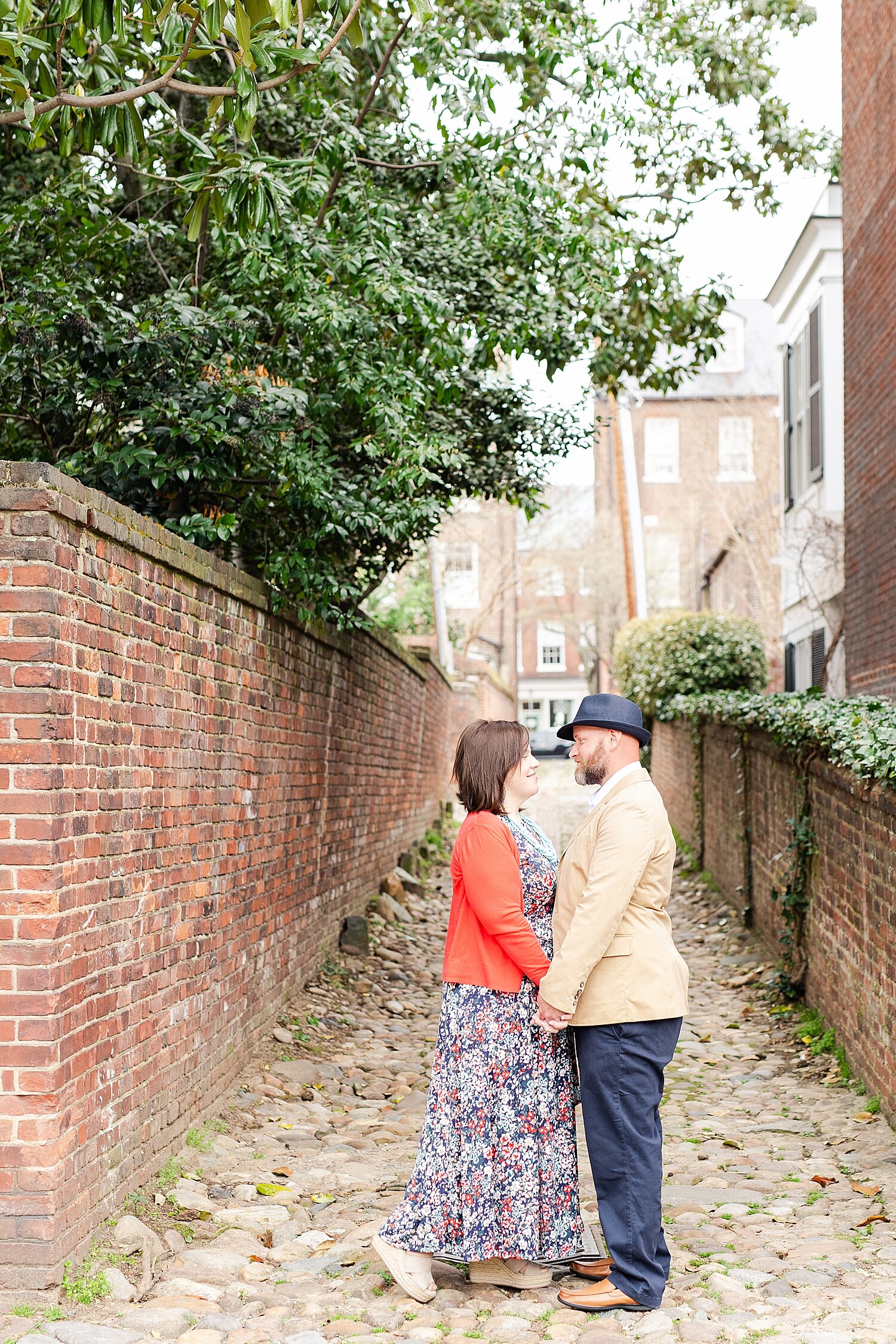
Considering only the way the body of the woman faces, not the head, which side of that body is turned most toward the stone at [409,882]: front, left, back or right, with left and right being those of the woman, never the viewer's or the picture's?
left

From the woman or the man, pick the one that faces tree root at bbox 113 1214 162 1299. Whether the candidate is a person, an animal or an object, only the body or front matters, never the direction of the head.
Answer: the man

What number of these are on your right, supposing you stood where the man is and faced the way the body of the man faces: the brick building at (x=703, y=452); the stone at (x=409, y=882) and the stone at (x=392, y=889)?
3

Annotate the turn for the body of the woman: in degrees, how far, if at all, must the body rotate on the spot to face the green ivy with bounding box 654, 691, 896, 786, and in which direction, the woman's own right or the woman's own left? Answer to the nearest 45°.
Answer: approximately 45° to the woman's own left

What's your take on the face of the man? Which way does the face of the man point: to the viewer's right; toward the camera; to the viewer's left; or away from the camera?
to the viewer's left

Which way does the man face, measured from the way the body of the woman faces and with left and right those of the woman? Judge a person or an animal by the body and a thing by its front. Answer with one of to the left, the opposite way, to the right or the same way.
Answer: the opposite way

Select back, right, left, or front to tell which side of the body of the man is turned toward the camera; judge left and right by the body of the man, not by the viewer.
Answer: left

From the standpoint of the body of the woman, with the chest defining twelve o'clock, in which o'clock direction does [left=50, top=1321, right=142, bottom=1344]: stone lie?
The stone is roughly at 5 o'clock from the woman.

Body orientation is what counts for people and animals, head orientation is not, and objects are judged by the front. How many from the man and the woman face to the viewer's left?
1

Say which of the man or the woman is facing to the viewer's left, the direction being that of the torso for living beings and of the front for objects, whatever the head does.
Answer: the man

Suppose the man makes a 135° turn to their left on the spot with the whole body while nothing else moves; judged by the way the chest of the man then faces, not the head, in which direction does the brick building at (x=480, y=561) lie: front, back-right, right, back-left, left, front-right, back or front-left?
back-left

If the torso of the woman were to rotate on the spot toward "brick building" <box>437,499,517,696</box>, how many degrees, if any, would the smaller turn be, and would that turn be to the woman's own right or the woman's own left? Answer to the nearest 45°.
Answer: approximately 90° to the woman's own left

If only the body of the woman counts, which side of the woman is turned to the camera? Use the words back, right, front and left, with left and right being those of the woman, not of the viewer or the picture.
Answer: right
